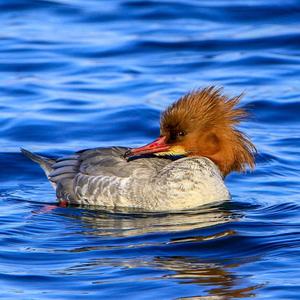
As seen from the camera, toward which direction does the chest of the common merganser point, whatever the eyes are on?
to the viewer's right
